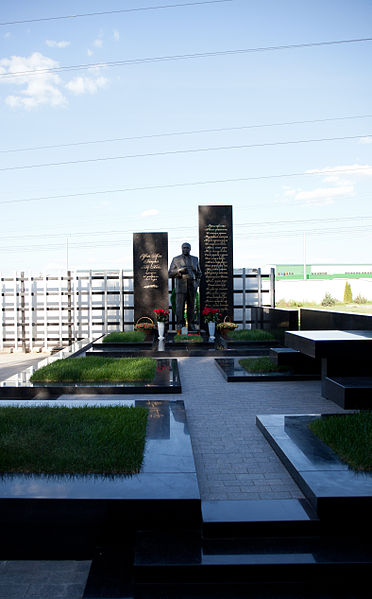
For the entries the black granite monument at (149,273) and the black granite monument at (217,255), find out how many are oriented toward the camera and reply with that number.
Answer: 2

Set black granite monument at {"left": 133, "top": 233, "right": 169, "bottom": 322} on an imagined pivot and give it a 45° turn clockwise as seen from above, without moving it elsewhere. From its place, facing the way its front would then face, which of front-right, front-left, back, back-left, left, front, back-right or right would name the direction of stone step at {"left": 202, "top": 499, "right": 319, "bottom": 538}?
front-left

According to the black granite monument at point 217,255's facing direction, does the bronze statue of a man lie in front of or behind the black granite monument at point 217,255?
in front

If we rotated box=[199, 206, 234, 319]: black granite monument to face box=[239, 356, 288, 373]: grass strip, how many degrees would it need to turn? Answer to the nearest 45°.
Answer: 0° — it already faces it

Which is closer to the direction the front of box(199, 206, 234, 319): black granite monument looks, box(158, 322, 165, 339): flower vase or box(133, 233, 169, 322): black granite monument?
the flower vase

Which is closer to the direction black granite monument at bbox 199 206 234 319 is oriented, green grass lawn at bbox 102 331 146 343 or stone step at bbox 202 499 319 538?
the stone step

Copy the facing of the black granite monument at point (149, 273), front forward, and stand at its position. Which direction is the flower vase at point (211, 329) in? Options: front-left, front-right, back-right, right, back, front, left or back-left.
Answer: front-left

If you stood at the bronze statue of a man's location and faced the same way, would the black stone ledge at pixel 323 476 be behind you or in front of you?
in front

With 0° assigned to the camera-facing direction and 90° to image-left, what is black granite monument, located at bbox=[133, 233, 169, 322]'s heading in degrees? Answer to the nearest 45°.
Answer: approximately 0°

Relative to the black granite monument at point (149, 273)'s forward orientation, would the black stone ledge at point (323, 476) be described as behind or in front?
in front

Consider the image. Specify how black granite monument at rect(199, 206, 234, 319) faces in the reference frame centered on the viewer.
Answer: facing the viewer

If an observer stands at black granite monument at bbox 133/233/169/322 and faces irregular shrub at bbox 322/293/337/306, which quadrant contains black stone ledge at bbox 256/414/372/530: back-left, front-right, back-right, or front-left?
back-right

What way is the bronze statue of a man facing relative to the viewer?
toward the camera

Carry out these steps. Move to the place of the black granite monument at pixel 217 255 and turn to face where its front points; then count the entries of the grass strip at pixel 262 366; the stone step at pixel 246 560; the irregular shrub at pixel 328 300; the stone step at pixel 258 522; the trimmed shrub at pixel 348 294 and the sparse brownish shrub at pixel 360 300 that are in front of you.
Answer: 3
